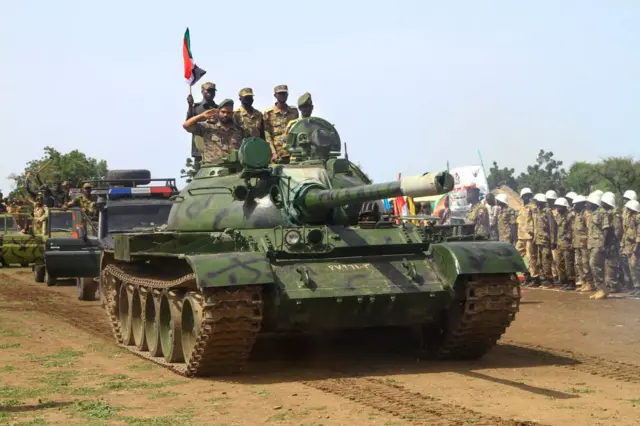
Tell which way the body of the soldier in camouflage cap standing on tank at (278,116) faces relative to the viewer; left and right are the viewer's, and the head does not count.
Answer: facing the viewer

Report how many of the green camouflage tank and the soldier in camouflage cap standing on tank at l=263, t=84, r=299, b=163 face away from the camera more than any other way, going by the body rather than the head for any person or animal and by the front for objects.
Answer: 0

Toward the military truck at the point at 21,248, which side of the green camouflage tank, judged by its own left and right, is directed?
back

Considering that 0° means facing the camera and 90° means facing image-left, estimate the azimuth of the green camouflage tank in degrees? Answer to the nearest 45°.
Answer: approximately 315°

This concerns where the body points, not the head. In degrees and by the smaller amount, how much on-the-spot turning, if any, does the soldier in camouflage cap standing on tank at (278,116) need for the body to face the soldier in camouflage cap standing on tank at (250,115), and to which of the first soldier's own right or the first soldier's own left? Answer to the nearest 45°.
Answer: approximately 90° to the first soldier's own right
